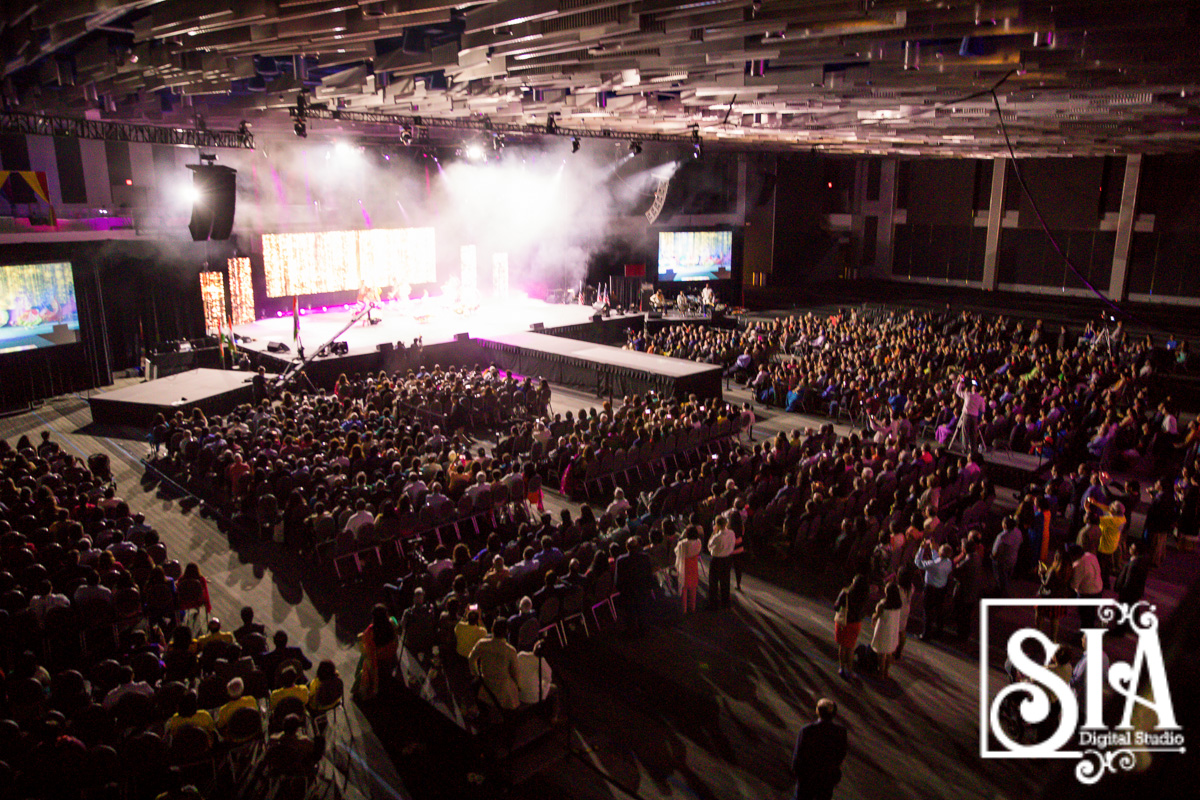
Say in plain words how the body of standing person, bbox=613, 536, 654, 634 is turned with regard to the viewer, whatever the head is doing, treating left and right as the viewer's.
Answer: facing away from the viewer and to the left of the viewer

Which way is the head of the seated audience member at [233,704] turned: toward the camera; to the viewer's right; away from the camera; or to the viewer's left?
away from the camera

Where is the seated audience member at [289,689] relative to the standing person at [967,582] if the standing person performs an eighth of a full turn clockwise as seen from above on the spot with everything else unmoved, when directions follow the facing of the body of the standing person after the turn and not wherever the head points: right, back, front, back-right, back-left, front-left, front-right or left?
back-left

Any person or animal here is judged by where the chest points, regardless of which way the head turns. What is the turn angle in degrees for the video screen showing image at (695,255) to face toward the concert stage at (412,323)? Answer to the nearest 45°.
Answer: approximately 45° to its right

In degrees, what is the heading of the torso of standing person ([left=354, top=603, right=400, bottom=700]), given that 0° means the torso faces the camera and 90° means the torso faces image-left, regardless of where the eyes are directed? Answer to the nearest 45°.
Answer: approximately 180°

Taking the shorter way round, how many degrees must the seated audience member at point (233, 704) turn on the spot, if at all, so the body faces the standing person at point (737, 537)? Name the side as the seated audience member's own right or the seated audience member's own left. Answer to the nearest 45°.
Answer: approximately 90° to the seated audience member's own right

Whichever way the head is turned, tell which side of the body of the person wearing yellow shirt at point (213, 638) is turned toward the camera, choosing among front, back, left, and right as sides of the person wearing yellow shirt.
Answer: back

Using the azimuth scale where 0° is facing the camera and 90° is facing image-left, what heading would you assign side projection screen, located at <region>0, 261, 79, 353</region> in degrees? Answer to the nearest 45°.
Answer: approximately 315°

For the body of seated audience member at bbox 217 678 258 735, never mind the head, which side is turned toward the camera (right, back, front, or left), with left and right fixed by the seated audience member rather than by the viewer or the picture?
back
